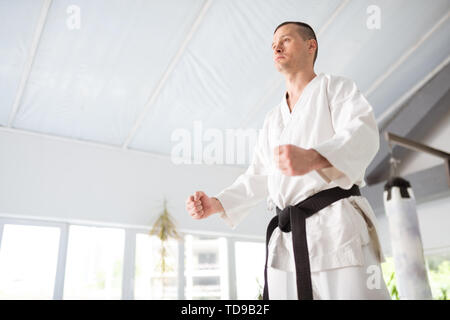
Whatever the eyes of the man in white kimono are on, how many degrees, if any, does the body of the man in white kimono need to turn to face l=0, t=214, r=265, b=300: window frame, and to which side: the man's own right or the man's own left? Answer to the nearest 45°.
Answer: approximately 90° to the man's own right

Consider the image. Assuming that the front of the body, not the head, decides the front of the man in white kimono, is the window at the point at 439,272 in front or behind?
behind

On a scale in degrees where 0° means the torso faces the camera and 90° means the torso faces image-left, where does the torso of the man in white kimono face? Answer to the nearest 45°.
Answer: approximately 45°

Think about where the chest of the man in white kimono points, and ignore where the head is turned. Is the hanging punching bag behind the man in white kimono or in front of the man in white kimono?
behind
